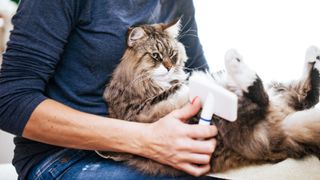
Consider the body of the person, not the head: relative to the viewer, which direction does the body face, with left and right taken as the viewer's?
facing the viewer and to the right of the viewer

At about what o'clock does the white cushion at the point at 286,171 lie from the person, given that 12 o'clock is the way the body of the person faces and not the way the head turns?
The white cushion is roughly at 11 o'clock from the person.
